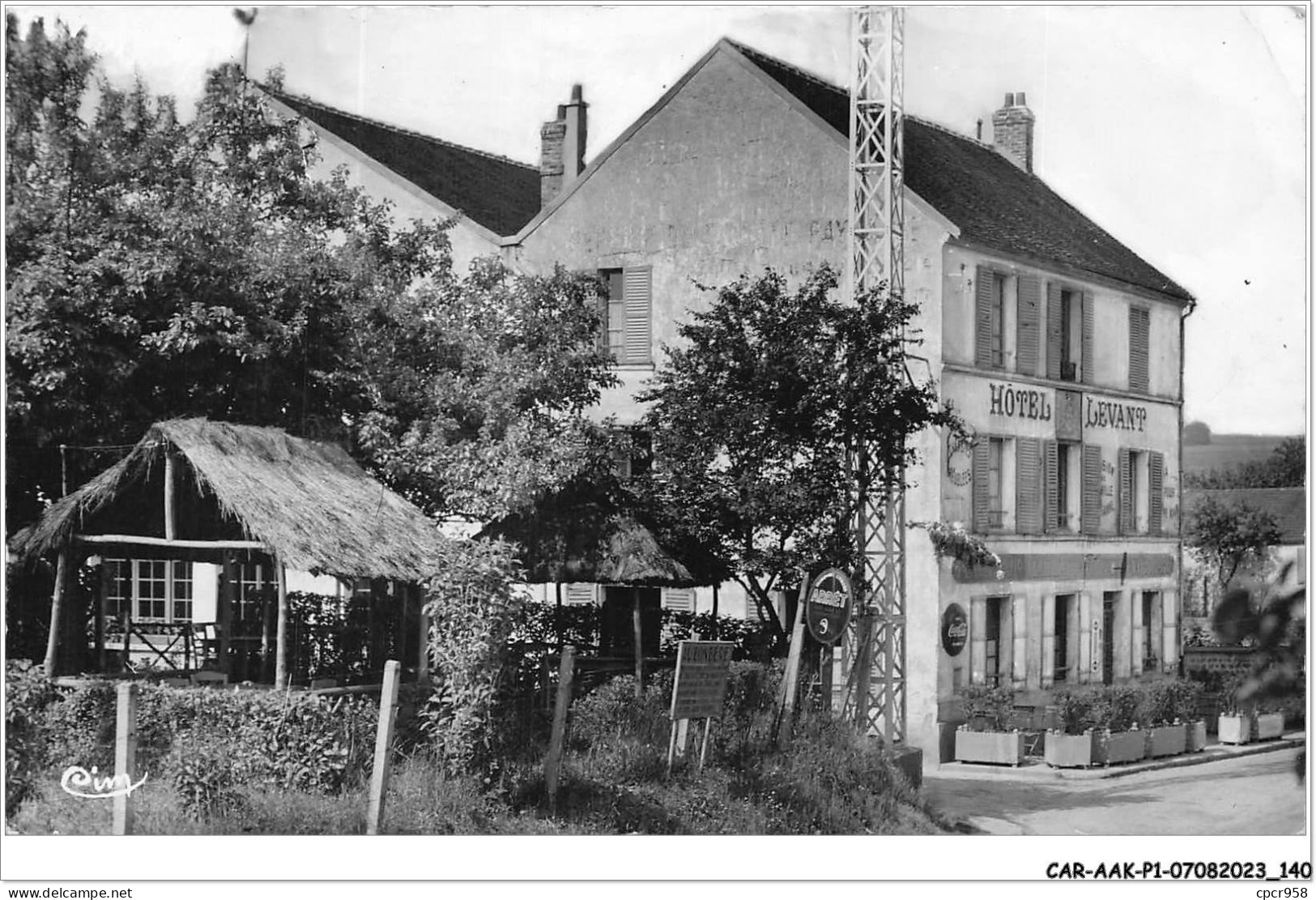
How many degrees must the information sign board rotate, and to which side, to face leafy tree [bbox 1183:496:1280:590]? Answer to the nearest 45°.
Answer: approximately 135° to its left

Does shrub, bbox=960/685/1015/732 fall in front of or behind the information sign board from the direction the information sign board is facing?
behind

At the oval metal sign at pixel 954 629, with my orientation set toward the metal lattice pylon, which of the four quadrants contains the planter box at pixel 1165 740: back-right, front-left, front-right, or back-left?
back-left

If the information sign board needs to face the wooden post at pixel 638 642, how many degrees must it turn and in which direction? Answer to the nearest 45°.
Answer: approximately 180°

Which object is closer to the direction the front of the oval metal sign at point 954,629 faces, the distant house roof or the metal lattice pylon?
the distant house roof

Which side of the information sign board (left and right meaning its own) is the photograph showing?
front

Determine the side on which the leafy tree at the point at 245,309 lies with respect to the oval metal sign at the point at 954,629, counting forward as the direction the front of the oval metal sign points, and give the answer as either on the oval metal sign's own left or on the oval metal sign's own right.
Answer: on the oval metal sign's own right

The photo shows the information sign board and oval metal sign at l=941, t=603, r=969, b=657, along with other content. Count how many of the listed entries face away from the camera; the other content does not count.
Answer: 0

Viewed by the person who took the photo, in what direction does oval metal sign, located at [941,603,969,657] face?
facing the viewer and to the right of the viewer
